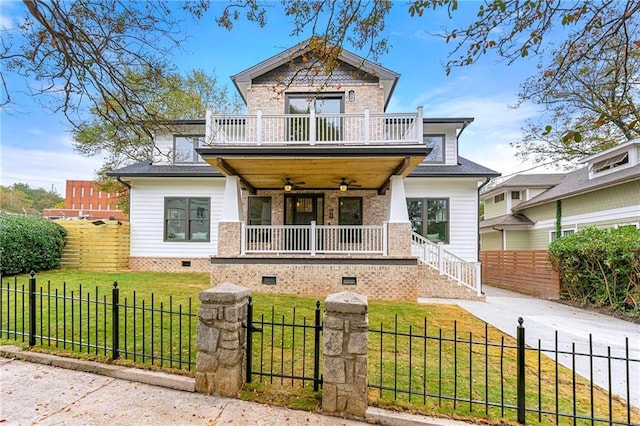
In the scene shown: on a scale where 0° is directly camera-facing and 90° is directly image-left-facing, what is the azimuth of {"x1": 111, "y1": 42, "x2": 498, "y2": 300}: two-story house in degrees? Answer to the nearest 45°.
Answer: approximately 0°

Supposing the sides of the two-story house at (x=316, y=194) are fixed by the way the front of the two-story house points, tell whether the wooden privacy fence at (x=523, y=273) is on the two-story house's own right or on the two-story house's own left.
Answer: on the two-story house's own left

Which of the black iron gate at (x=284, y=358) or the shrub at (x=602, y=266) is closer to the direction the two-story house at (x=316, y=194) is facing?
the black iron gate

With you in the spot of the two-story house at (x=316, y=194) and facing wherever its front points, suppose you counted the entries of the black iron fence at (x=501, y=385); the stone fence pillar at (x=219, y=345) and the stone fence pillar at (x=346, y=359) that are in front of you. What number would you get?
3

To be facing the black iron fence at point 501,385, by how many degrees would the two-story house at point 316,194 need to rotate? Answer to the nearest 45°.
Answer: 0° — it already faces it

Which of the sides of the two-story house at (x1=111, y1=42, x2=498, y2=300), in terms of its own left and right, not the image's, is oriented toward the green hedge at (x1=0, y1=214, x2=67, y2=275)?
right

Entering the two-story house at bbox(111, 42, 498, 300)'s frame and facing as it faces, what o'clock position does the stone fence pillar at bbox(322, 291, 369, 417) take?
The stone fence pillar is roughly at 12 o'clock from the two-story house.

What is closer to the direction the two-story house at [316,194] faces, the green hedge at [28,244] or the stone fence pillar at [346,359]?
the stone fence pillar
